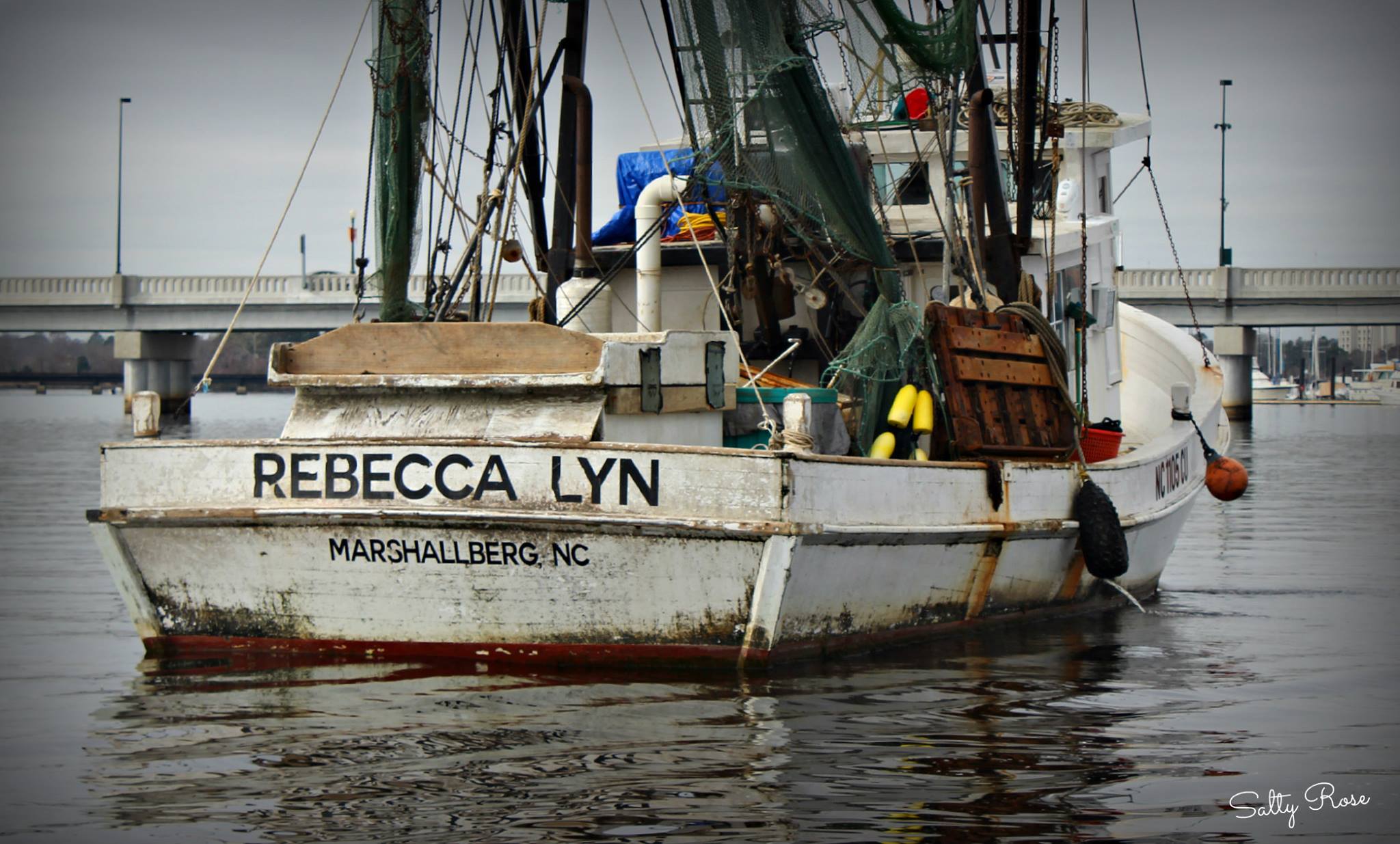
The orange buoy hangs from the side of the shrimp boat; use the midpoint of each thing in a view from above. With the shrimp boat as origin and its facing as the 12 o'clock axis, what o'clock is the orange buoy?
The orange buoy is roughly at 12 o'clock from the shrimp boat.

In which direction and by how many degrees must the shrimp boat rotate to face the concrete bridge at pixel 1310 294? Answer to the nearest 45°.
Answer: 0° — it already faces it

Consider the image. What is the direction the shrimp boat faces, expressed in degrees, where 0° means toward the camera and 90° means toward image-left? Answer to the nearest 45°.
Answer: approximately 225°
